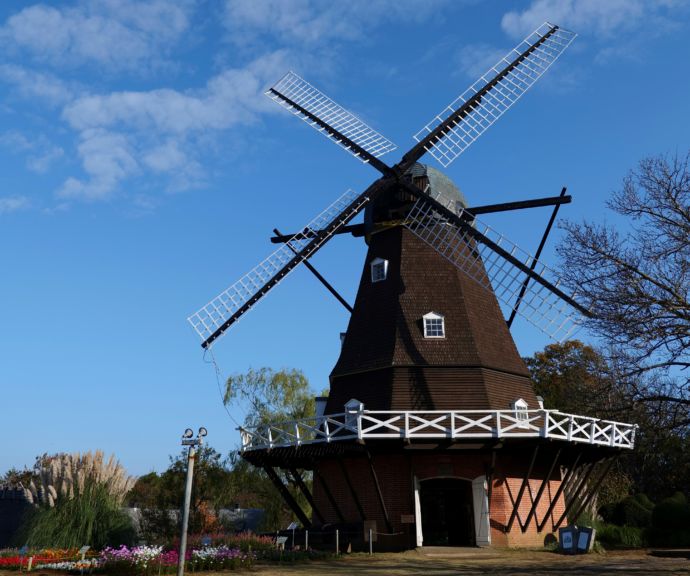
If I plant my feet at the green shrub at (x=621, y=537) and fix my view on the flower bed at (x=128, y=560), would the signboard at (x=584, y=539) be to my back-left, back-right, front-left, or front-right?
front-left

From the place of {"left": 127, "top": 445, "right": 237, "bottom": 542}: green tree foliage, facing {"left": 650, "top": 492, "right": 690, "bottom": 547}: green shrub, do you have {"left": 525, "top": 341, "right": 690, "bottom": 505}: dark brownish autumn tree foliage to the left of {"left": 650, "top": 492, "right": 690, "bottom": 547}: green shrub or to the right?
left

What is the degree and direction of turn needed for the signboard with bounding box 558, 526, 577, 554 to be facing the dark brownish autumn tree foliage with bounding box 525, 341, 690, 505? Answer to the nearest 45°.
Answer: approximately 180°

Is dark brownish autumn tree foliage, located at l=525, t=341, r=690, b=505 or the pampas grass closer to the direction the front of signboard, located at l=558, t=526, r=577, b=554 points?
the pampas grass

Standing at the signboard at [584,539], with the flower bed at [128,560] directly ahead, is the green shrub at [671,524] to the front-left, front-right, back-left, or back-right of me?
back-right

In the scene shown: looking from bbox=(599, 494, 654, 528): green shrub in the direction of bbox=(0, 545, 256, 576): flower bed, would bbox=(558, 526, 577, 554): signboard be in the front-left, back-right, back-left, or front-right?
front-left

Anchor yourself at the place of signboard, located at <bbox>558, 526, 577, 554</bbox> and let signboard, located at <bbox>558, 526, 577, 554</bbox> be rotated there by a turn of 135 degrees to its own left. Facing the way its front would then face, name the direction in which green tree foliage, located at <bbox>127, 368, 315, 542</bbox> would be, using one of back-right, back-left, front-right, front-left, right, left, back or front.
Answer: left

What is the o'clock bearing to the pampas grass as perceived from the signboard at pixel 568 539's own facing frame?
The pampas grass is roughly at 2 o'clock from the signboard.

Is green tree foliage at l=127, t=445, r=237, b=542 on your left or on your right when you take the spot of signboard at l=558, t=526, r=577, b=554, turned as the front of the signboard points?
on your right

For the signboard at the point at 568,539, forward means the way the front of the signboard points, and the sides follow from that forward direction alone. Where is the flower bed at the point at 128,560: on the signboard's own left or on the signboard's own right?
on the signboard's own right

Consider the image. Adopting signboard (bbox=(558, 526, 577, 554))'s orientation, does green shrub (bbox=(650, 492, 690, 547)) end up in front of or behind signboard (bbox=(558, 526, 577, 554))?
behind

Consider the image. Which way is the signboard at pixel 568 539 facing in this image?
toward the camera
